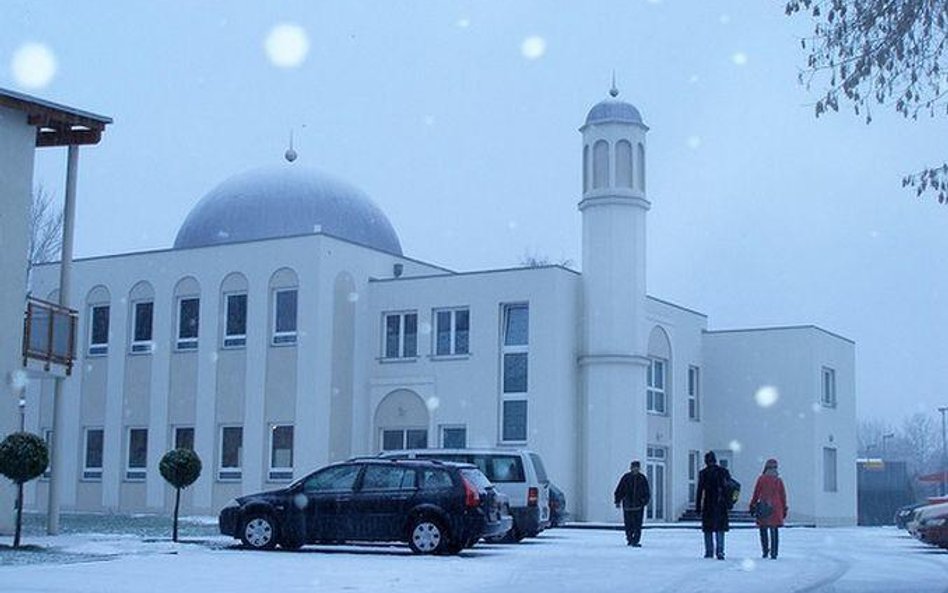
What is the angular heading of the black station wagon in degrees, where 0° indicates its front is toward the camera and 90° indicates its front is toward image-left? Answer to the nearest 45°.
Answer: approximately 90°

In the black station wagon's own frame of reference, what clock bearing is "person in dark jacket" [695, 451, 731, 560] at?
The person in dark jacket is roughly at 6 o'clock from the black station wagon.

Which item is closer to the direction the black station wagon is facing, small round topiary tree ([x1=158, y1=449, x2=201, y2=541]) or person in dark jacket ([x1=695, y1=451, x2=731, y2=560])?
the small round topiary tree

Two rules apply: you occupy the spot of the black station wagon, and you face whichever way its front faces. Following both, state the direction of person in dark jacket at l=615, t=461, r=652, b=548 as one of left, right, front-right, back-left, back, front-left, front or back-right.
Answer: back-right

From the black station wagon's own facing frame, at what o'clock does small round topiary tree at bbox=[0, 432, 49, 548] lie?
The small round topiary tree is roughly at 12 o'clock from the black station wagon.

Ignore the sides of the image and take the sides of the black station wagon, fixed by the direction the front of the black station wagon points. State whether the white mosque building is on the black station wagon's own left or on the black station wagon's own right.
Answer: on the black station wagon's own right

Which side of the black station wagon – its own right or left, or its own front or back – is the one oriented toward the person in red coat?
back
